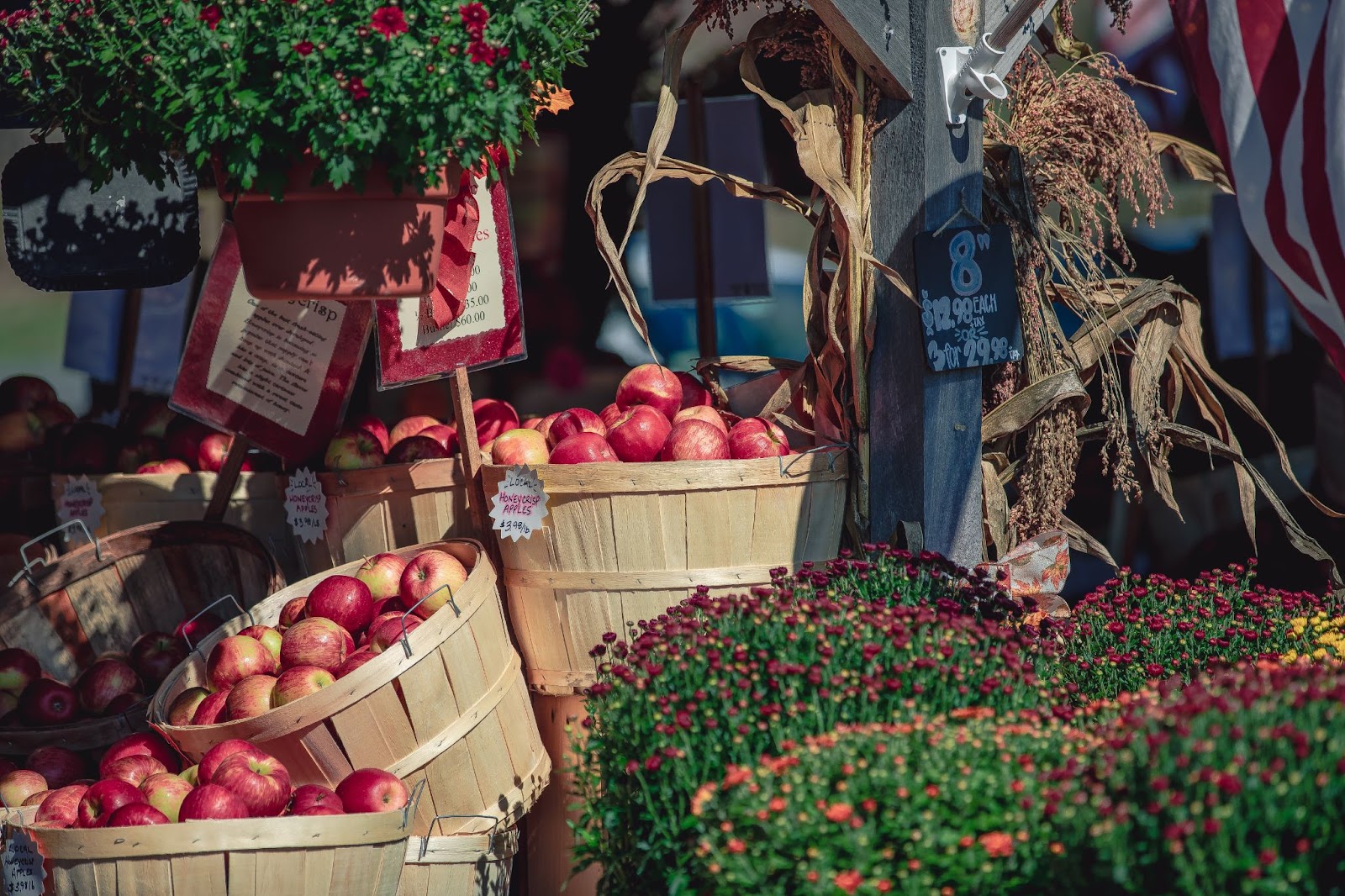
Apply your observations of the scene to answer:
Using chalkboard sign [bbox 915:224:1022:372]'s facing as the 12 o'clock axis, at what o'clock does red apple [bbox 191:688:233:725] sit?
The red apple is roughly at 2 o'clock from the chalkboard sign.

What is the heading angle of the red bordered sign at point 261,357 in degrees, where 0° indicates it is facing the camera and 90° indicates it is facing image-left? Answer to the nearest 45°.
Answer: approximately 0°

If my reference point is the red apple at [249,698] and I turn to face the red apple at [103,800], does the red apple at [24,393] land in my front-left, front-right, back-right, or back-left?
back-right

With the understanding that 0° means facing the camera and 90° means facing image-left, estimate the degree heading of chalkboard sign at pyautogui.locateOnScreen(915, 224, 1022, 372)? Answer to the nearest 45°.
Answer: approximately 0°

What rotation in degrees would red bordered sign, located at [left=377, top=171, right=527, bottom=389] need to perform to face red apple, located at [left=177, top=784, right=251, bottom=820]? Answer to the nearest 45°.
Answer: approximately 45° to its right

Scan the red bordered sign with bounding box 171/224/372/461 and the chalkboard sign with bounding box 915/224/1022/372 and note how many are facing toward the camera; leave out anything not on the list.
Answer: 2

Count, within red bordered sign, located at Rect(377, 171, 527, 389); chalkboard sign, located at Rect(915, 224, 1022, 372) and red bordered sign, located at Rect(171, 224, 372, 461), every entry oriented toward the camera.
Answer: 3

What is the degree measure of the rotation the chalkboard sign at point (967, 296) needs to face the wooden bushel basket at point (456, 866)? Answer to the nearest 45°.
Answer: approximately 45° to its right
